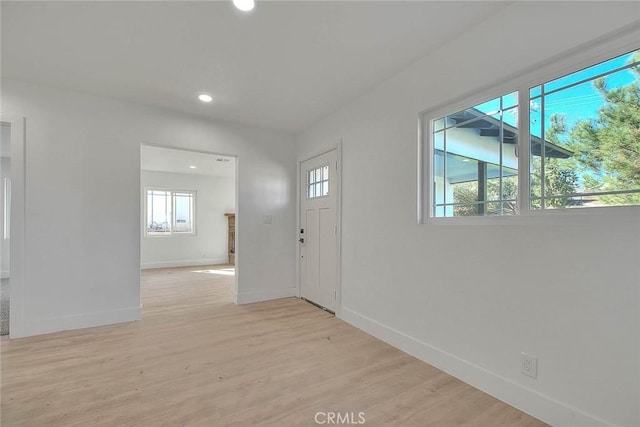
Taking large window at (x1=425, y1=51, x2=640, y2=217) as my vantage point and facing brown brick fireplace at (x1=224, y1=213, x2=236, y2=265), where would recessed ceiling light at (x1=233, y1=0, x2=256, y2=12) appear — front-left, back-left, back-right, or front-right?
front-left

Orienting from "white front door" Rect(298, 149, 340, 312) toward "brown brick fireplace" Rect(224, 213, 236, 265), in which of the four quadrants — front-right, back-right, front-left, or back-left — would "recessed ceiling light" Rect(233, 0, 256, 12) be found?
back-left
